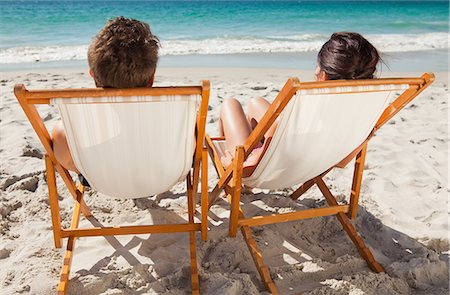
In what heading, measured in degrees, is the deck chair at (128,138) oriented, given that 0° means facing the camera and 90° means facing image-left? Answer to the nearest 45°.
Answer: approximately 180°

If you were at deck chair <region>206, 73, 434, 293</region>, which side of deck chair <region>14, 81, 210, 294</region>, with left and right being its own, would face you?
right

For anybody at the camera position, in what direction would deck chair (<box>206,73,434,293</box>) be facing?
facing away from the viewer and to the left of the viewer

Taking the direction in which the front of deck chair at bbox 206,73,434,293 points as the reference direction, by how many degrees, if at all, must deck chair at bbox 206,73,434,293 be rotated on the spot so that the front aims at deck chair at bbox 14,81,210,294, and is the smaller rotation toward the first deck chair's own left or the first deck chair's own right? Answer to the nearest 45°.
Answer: approximately 90° to the first deck chair's own left
